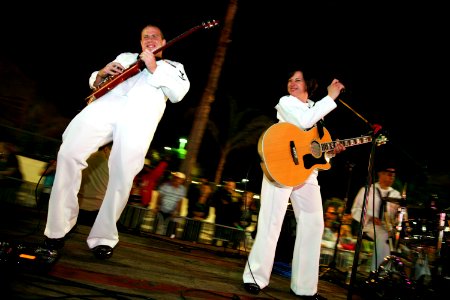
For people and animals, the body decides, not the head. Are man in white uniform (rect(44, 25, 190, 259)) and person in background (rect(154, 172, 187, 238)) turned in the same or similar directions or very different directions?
same or similar directions

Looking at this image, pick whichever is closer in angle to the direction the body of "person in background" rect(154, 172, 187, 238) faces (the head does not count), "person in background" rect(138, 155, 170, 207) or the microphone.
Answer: the microphone

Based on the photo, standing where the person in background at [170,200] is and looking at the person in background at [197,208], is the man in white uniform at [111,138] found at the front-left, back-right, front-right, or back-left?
back-right

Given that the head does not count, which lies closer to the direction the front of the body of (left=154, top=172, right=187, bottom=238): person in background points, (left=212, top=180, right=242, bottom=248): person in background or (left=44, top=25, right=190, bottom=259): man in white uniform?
the man in white uniform

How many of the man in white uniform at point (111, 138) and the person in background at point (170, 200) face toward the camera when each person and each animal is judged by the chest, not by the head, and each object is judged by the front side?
2

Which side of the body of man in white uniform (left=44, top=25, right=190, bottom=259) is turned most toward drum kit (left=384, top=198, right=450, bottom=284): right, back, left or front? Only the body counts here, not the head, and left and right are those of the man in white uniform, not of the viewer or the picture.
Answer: left

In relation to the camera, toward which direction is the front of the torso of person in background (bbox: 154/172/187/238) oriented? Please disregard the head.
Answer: toward the camera

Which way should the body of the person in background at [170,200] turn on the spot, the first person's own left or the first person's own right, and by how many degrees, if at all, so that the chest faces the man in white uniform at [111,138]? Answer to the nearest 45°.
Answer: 0° — they already face them

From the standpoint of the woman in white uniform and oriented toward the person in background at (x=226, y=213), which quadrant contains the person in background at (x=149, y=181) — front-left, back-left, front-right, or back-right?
front-left

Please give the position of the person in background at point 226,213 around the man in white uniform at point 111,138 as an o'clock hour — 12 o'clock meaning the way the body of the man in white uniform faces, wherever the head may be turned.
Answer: The person in background is roughly at 7 o'clock from the man in white uniform.

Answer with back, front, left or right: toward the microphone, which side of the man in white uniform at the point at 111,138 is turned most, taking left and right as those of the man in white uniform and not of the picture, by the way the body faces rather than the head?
left

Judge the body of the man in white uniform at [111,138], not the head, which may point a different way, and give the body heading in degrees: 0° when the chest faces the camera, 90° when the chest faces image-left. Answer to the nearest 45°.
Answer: approximately 0°

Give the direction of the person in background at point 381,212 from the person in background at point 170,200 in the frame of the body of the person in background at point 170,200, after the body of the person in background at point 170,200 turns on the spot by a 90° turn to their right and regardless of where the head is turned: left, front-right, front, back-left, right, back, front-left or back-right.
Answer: back-left
